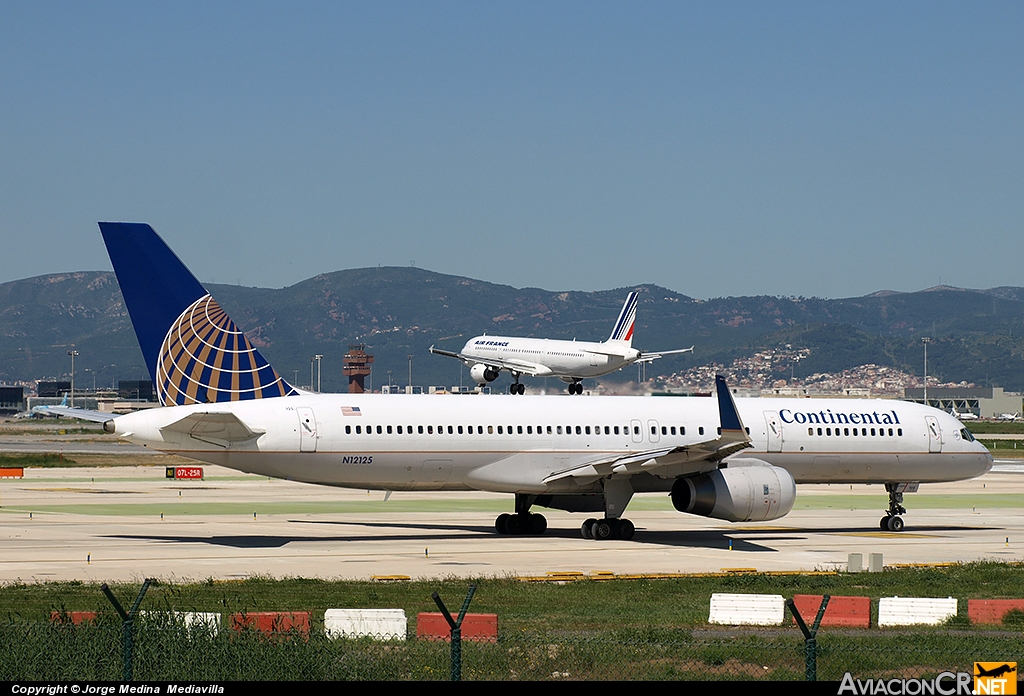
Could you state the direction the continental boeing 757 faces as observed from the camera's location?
facing away from the viewer and to the right of the viewer
